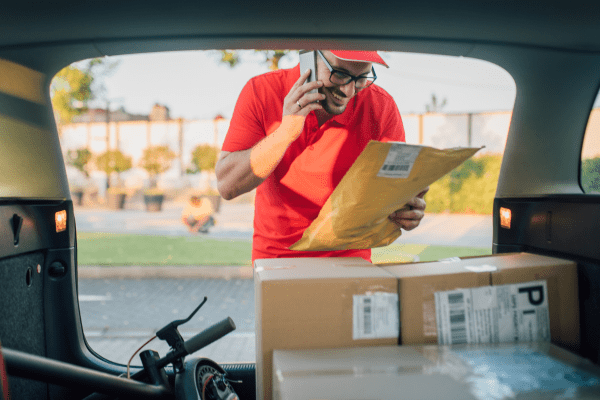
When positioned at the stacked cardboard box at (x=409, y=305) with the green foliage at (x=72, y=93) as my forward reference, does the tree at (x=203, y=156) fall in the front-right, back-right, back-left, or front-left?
front-right

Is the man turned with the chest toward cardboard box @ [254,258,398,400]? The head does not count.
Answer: yes

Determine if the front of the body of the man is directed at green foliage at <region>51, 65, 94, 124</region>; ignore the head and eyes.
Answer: no

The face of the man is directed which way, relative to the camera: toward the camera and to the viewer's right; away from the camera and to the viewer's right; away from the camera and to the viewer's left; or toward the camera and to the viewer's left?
toward the camera and to the viewer's right

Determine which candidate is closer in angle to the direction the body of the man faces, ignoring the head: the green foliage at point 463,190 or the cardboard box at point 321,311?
the cardboard box

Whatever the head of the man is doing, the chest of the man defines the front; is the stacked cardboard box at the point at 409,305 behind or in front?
in front

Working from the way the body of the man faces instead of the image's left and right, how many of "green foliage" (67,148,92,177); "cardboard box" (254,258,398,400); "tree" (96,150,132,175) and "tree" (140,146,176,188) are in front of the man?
1

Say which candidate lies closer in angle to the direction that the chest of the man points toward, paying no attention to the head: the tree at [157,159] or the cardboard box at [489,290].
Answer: the cardboard box

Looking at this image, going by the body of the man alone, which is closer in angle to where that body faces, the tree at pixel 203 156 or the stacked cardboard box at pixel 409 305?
the stacked cardboard box

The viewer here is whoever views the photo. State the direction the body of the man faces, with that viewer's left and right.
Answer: facing the viewer

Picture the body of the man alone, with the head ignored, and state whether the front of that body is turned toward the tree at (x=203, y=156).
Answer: no

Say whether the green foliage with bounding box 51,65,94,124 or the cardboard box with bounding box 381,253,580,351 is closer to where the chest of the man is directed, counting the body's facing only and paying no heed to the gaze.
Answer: the cardboard box

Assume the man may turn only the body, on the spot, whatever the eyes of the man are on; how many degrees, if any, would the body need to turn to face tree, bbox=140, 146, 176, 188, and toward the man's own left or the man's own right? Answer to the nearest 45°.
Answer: approximately 180°
